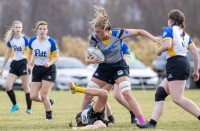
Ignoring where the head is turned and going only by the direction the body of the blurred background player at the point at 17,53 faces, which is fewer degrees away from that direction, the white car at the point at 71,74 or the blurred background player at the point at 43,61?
the blurred background player

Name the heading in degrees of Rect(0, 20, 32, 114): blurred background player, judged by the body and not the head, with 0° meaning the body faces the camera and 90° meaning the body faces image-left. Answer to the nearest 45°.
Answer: approximately 0°

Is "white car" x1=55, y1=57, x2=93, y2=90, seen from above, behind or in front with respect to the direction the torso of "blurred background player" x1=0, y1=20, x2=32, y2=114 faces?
behind
